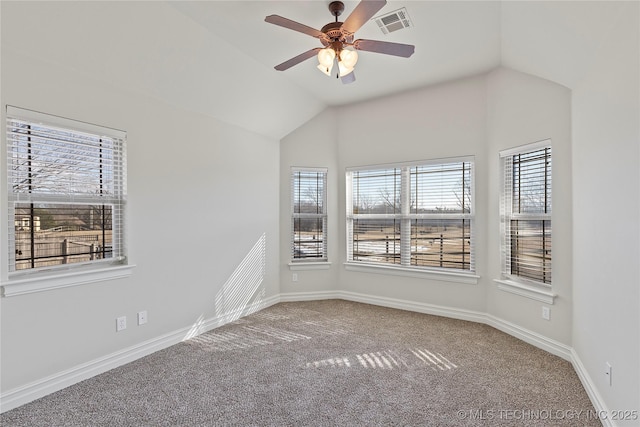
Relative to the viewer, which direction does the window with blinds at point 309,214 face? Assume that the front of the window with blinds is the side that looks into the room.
toward the camera

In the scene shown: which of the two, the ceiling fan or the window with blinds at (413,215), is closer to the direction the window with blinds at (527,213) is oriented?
the ceiling fan

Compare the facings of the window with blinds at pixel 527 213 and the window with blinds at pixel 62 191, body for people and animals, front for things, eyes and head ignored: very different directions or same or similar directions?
very different directions

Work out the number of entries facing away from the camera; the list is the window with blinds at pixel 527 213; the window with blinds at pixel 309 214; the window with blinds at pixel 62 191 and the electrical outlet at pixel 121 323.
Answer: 0

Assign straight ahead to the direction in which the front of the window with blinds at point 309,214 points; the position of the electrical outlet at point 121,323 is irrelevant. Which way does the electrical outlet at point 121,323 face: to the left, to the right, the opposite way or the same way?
to the left

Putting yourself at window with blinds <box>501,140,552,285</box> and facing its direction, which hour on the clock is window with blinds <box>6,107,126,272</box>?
window with blinds <box>6,107,126,272</box> is roughly at 12 o'clock from window with blinds <box>501,140,552,285</box>.

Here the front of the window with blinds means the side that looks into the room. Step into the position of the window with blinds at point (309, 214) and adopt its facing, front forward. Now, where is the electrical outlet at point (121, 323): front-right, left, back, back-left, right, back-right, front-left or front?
front-right

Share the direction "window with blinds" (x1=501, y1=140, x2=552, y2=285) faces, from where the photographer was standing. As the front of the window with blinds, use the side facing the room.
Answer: facing the viewer and to the left of the viewer

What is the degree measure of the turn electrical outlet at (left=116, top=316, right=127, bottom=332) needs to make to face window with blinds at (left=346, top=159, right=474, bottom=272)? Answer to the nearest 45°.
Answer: approximately 45° to its left

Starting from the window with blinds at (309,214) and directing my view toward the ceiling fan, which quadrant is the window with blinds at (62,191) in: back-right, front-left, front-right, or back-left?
front-right

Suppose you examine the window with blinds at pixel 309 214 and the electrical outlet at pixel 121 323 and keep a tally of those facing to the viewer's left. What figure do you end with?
0

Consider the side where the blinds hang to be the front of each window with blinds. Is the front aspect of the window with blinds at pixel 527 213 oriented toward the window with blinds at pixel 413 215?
no

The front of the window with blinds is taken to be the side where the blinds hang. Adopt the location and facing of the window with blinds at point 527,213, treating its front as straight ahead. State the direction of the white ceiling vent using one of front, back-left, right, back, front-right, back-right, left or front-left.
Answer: front

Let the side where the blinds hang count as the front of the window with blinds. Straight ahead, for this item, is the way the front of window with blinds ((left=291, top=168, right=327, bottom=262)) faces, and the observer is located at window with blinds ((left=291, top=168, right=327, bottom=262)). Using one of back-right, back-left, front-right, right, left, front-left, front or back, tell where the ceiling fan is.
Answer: front

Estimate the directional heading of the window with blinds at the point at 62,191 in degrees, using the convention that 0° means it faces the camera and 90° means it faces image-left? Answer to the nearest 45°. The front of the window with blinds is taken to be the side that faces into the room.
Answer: approximately 315°

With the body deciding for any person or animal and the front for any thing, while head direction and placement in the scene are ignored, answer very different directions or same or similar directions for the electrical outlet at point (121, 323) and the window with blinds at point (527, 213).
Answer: very different directions
